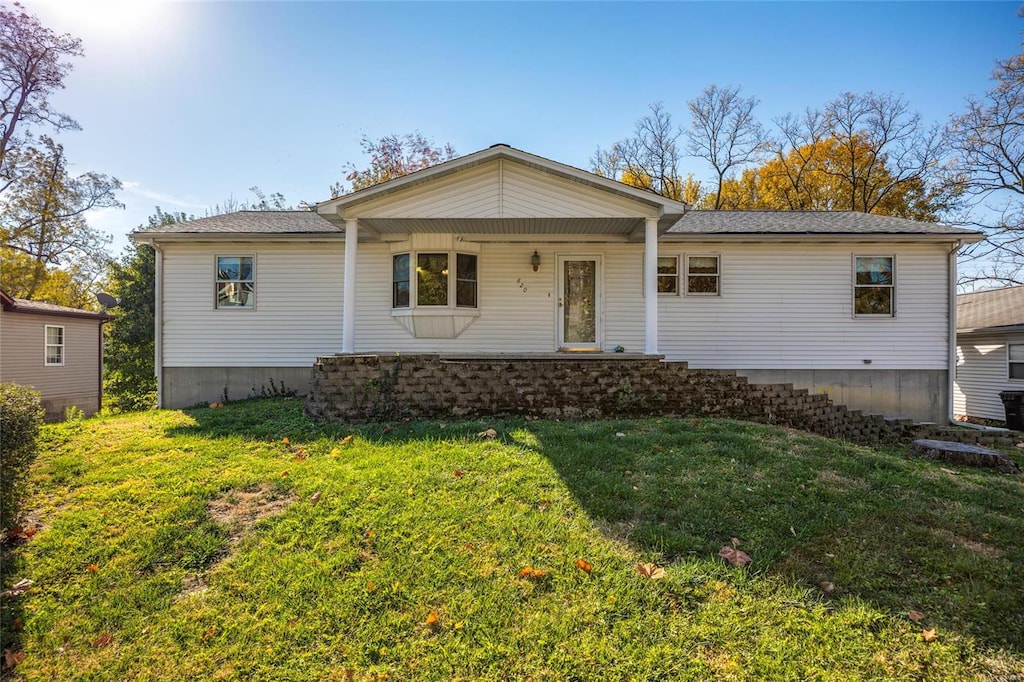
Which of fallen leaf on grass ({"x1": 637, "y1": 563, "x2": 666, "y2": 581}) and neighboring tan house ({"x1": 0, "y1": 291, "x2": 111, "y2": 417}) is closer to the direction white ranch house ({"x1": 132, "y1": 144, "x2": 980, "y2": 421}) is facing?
the fallen leaf on grass

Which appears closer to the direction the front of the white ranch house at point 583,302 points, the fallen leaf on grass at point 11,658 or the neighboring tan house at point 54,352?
the fallen leaf on grass

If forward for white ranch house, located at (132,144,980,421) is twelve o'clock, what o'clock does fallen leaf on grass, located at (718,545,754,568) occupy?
The fallen leaf on grass is roughly at 12 o'clock from the white ranch house.

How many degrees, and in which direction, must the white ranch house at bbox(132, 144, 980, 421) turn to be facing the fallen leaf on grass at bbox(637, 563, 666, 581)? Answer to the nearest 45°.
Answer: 0° — it already faces it

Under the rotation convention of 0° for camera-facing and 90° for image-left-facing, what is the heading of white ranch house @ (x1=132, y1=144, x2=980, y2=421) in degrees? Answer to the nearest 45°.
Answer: approximately 0°

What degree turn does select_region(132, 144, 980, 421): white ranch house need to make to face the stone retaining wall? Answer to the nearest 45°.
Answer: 0° — it already faces it
